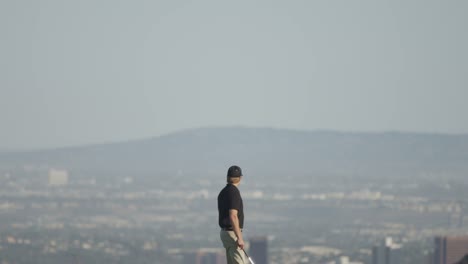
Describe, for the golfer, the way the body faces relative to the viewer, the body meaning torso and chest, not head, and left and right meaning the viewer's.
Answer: facing away from the viewer and to the right of the viewer
